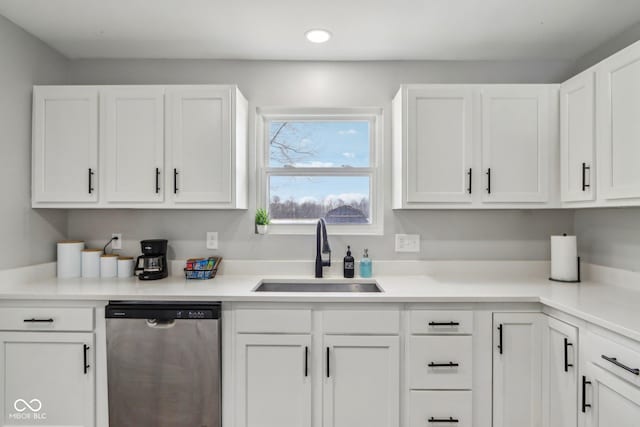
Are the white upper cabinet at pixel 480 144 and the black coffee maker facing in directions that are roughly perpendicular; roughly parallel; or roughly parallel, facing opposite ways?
roughly parallel

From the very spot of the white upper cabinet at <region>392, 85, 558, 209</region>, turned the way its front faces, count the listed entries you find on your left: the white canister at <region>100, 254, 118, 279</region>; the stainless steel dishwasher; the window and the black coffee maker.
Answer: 0

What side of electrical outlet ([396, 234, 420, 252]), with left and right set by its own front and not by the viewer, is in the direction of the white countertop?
front

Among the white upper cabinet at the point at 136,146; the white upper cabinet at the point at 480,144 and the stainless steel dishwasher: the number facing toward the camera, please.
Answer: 3

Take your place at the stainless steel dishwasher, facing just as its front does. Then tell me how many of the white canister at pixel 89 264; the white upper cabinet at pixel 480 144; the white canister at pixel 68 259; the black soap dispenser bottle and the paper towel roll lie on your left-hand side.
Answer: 3

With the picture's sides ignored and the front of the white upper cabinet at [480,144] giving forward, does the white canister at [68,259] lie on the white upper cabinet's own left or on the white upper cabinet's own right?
on the white upper cabinet's own right

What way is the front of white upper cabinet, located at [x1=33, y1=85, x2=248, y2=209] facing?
toward the camera

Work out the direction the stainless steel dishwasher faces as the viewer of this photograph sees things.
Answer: facing the viewer

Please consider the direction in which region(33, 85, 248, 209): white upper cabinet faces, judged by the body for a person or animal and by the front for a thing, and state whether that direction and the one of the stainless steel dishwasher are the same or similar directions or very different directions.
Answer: same or similar directions

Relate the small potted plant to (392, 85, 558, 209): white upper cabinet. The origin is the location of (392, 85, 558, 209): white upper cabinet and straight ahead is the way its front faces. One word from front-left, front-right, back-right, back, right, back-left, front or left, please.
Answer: right

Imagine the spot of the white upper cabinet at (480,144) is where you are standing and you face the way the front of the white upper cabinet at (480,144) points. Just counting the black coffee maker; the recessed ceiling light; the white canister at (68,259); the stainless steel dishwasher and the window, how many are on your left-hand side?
0

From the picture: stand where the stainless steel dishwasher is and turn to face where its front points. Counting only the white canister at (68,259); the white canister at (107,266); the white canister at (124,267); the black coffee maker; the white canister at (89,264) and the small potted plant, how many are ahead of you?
0

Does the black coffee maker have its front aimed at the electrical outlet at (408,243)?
no

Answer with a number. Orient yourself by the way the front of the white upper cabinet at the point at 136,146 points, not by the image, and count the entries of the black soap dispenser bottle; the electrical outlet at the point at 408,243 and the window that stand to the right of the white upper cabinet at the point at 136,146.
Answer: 0

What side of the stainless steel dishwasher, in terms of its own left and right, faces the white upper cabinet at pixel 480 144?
left

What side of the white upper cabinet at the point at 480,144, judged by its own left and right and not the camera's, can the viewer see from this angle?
front

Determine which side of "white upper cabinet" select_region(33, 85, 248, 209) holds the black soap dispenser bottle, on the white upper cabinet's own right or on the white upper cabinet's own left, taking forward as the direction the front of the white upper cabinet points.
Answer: on the white upper cabinet's own left

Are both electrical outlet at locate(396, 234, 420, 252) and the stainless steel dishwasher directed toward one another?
no

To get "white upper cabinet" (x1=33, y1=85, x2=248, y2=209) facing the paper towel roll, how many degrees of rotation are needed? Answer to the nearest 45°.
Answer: approximately 45° to its left
